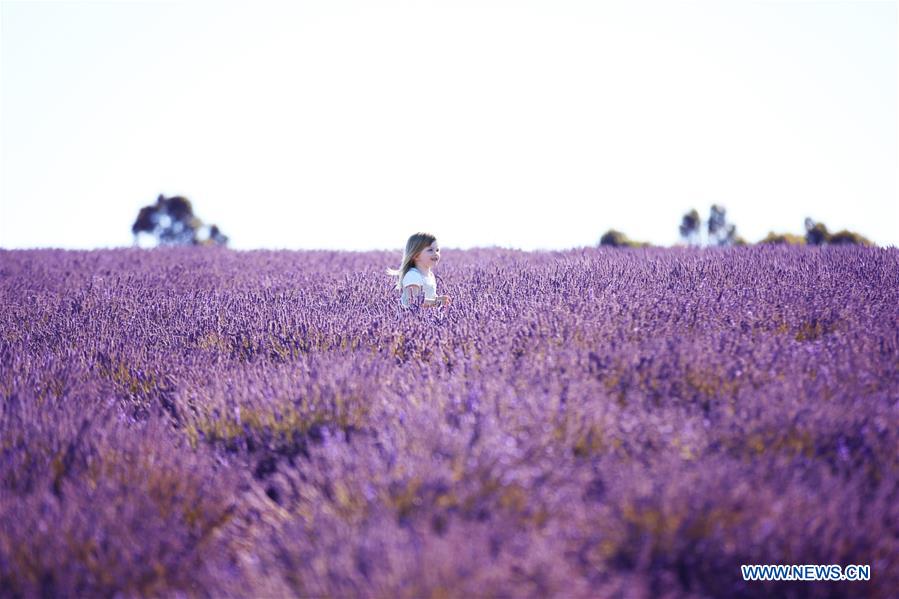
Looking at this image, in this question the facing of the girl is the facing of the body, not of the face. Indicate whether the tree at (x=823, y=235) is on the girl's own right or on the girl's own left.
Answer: on the girl's own left

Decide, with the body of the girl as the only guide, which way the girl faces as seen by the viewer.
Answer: to the viewer's right
